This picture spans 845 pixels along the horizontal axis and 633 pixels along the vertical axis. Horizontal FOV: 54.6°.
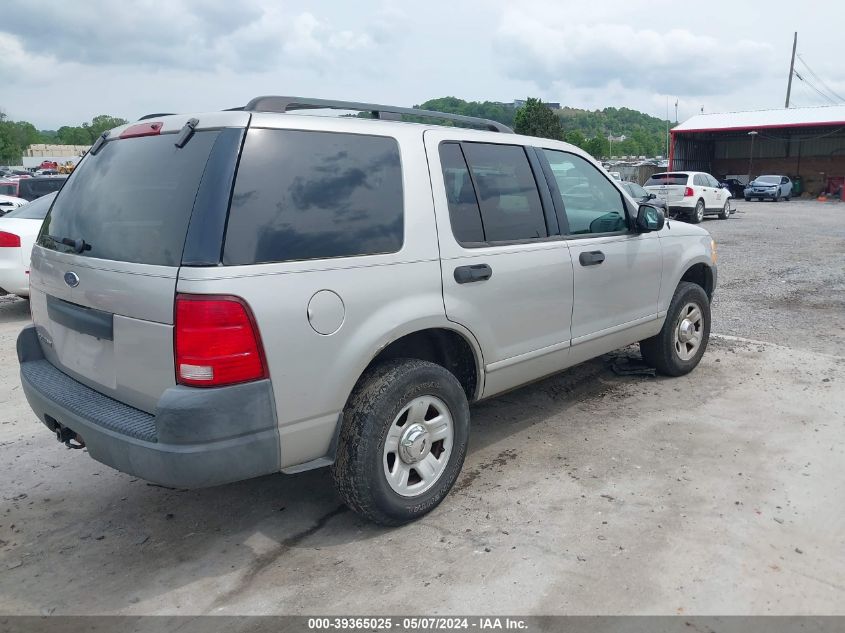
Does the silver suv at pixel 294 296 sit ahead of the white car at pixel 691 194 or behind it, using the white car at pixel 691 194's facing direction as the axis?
behind

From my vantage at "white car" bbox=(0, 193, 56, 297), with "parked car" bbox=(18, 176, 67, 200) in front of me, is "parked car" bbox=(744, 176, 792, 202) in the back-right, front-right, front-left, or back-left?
front-right

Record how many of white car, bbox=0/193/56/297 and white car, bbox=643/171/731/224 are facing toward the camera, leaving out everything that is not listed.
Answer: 0

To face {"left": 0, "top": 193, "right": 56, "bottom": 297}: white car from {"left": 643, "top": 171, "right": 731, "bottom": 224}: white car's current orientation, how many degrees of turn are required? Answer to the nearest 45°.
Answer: approximately 135° to its right

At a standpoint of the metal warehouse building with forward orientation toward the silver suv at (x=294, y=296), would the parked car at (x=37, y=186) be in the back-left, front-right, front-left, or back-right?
front-right

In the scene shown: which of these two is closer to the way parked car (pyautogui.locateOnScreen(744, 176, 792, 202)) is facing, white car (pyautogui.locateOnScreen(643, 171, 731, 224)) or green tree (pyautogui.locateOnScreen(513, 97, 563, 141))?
the white car

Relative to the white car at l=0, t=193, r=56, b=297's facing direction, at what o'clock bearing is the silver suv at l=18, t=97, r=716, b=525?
The silver suv is roughly at 4 o'clock from the white car.

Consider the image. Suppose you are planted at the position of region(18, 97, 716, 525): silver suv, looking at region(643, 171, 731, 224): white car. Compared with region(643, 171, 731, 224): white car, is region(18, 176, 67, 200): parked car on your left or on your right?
left

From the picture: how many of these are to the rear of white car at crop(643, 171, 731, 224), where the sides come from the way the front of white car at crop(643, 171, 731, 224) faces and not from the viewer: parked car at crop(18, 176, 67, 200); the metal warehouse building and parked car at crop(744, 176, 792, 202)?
1

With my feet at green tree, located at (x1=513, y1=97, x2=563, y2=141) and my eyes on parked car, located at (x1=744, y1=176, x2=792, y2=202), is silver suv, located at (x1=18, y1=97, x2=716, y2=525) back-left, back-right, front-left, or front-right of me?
front-right

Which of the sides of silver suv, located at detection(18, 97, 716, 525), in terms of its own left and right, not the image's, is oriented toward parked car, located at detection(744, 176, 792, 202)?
front

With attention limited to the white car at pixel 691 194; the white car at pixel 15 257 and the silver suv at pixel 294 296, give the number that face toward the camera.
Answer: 0

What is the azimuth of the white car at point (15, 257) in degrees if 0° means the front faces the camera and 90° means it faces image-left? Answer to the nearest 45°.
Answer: approximately 225°

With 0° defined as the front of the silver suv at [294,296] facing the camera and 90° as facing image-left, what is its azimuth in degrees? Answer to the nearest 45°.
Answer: approximately 225°

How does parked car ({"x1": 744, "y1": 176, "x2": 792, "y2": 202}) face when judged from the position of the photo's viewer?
facing the viewer and to the left of the viewer

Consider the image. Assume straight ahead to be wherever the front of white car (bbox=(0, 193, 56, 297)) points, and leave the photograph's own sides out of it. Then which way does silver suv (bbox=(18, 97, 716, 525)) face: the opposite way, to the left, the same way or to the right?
the same way

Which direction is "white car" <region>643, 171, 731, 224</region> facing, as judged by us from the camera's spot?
facing away from the viewer and to the right of the viewer
